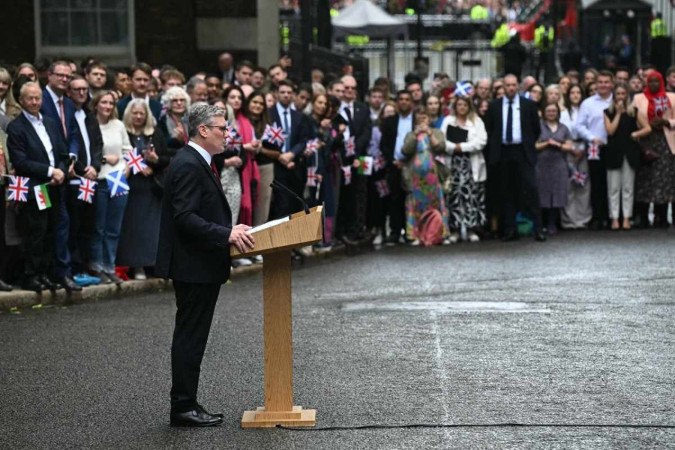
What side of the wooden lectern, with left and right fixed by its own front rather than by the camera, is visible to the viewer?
right

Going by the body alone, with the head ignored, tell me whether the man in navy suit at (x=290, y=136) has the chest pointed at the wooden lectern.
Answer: yes

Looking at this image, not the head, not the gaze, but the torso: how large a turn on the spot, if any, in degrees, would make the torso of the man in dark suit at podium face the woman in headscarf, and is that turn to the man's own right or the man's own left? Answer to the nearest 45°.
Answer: approximately 45° to the man's own left

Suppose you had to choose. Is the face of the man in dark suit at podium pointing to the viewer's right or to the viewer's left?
to the viewer's right

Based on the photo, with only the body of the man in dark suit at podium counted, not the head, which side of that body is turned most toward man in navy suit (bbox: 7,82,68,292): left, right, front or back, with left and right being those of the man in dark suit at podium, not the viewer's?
left

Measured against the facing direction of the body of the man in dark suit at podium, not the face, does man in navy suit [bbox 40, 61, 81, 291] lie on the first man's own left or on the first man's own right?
on the first man's own left

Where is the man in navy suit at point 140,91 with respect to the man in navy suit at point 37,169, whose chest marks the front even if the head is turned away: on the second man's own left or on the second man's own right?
on the second man's own left

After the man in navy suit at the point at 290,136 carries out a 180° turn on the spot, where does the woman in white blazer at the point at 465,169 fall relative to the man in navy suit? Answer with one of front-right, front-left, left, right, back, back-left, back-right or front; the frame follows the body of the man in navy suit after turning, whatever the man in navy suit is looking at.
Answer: front-right
